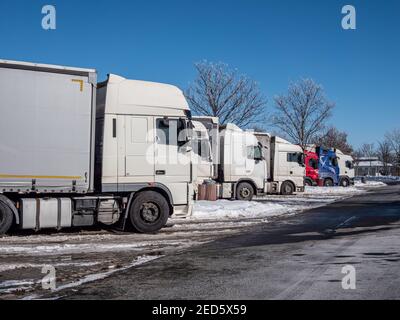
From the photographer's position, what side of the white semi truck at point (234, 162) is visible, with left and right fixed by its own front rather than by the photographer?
right

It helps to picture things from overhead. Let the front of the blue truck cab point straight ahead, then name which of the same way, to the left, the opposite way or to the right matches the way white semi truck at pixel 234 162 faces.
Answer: the same way

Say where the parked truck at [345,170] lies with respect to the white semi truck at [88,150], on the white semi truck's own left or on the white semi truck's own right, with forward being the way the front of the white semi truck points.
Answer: on the white semi truck's own left

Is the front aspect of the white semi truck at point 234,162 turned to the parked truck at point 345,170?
no

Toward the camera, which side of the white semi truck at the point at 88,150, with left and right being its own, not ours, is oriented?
right

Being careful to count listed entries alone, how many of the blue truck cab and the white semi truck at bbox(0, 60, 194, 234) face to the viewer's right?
2

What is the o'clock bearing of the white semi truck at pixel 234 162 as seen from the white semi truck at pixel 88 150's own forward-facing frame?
the white semi truck at pixel 234 162 is roughly at 10 o'clock from the white semi truck at pixel 88 150.

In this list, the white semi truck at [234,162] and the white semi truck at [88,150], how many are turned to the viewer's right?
2

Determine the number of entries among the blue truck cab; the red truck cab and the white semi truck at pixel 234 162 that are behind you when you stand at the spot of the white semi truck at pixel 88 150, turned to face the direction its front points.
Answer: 0

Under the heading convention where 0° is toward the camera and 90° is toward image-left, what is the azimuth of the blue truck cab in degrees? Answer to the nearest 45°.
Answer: approximately 270°

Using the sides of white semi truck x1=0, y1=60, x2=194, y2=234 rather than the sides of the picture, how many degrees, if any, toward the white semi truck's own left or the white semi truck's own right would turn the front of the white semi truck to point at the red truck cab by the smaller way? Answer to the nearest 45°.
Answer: approximately 45° to the white semi truck's own left

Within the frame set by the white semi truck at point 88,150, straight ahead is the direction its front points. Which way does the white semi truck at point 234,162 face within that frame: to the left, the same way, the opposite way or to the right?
the same way

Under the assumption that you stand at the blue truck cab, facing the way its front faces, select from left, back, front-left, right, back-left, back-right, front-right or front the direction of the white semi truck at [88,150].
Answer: right

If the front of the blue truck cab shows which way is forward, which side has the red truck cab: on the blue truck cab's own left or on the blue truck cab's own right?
on the blue truck cab's own right

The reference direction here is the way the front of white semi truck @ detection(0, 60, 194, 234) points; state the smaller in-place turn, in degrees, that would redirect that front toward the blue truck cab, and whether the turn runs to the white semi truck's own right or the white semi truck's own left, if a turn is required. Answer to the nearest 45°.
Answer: approximately 45° to the white semi truck's own left
